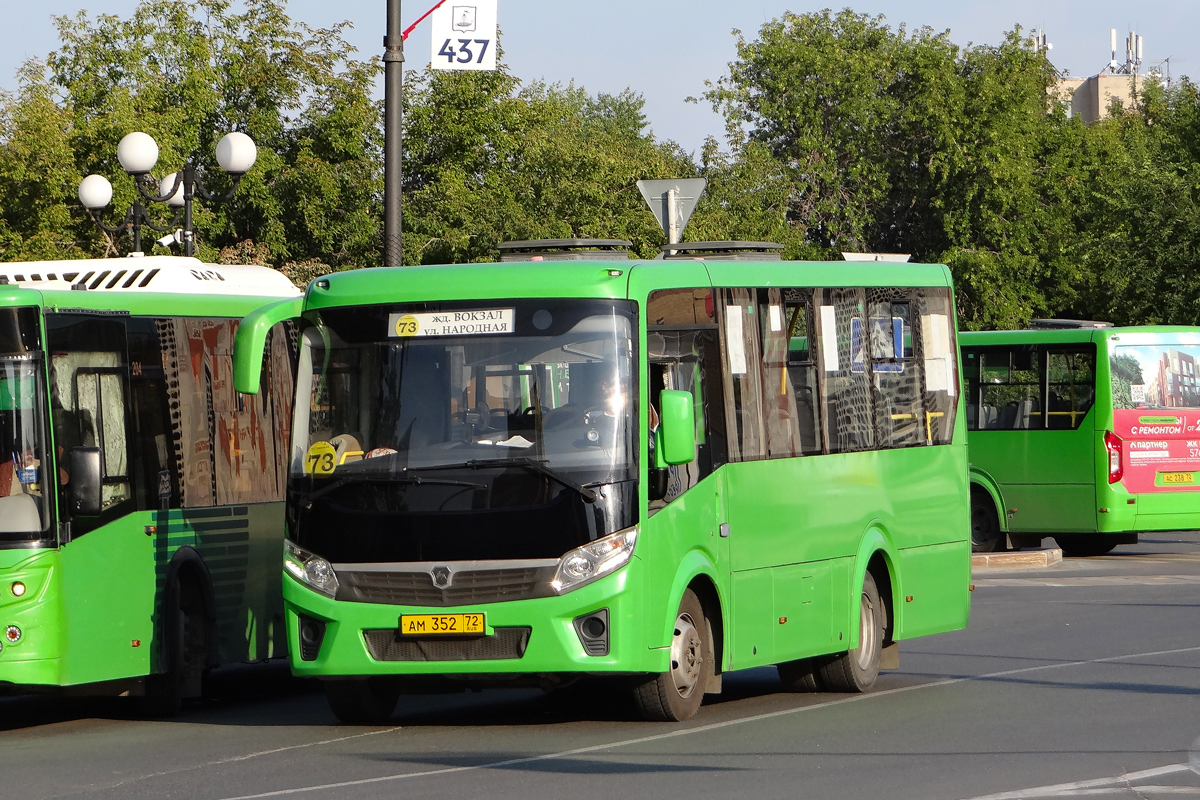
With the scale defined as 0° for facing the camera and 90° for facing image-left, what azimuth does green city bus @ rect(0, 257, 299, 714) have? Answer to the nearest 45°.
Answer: approximately 45°

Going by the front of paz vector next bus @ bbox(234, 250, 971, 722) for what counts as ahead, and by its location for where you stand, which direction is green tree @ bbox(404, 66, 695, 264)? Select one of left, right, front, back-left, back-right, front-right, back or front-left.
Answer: back-right

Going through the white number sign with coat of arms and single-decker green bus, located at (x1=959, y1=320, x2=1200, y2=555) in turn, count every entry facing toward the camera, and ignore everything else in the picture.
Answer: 1

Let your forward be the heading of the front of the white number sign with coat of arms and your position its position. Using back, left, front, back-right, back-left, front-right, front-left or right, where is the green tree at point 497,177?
back

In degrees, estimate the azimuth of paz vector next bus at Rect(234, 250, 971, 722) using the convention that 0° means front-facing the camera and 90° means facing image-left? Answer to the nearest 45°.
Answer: approximately 45°

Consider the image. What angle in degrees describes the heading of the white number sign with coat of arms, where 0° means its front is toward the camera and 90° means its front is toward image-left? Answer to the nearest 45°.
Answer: approximately 0°

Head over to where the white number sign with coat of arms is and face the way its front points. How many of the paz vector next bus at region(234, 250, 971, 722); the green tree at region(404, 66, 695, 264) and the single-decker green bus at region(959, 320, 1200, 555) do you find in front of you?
1

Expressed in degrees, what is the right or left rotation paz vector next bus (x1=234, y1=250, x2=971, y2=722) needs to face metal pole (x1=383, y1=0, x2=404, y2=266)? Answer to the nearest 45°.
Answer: approximately 135° to its right

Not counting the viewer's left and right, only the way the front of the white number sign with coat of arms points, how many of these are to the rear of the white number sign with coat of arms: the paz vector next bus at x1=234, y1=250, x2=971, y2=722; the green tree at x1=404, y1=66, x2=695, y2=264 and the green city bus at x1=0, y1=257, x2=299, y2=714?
1

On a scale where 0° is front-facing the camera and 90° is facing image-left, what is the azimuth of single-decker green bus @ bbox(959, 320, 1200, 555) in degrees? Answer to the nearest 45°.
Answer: approximately 135°

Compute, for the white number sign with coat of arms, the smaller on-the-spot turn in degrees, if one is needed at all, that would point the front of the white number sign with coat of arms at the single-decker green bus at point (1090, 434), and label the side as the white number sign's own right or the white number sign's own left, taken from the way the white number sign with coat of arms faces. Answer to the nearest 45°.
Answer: approximately 135° to the white number sign's own left
